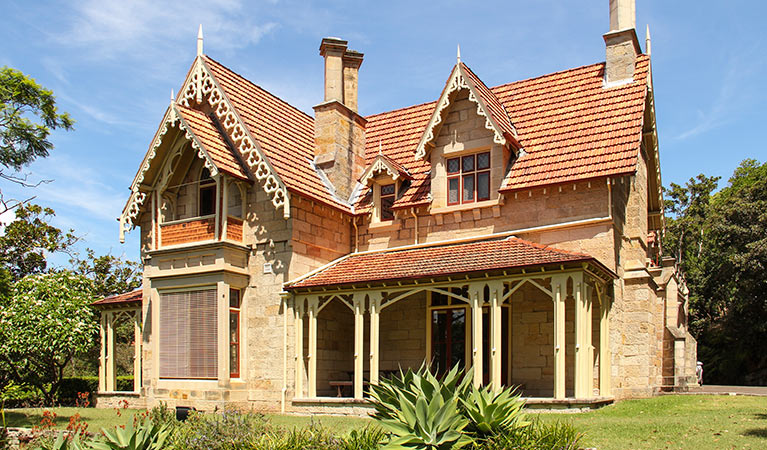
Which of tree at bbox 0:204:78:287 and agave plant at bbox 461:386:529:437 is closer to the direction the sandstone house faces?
the agave plant

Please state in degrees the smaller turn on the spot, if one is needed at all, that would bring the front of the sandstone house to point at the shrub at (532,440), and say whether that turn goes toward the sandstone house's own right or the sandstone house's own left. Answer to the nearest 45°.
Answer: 0° — it already faces it

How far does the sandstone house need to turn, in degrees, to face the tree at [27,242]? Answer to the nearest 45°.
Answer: approximately 135° to its right

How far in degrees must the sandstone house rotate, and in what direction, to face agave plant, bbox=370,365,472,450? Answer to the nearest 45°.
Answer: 0° — it already faces it

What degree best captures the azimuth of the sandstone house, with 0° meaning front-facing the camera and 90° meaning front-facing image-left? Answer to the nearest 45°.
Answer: approximately 0°

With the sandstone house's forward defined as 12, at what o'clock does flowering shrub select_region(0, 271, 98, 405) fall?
The flowering shrub is roughly at 3 o'clock from the sandstone house.

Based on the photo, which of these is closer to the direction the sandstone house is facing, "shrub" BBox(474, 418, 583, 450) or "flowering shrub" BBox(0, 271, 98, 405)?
the shrub

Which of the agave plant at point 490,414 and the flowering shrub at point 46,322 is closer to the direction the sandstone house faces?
the agave plant
